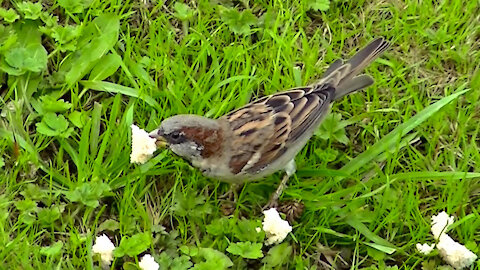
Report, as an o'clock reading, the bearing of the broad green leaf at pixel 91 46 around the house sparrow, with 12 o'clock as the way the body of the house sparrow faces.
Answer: The broad green leaf is roughly at 1 o'clock from the house sparrow.

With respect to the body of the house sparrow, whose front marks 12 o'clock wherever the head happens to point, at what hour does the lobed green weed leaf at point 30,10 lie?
The lobed green weed leaf is roughly at 1 o'clock from the house sparrow.

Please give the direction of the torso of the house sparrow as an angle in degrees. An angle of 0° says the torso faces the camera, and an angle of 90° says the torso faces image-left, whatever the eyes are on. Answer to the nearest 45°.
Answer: approximately 90°

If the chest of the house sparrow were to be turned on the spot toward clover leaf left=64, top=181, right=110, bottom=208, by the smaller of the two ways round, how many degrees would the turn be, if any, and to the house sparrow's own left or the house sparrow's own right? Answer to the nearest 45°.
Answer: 0° — it already faces it

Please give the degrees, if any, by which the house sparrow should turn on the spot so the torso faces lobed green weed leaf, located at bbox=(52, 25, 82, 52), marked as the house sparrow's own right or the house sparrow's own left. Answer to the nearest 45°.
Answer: approximately 45° to the house sparrow's own right

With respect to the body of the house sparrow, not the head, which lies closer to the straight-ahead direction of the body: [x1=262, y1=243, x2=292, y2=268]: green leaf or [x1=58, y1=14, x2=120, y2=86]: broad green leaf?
the broad green leaf

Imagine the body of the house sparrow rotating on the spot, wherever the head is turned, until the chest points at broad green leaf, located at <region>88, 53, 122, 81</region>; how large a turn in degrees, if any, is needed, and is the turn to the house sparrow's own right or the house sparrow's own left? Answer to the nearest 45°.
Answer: approximately 45° to the house sparrow's own right
